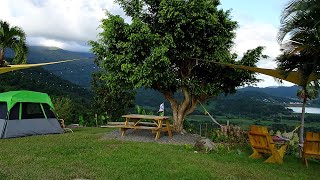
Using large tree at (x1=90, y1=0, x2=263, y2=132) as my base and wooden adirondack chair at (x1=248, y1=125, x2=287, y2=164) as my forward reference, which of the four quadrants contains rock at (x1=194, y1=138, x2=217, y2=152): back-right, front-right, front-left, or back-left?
front-right

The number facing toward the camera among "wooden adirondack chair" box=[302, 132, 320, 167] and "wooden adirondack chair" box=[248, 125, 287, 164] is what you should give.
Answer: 0
